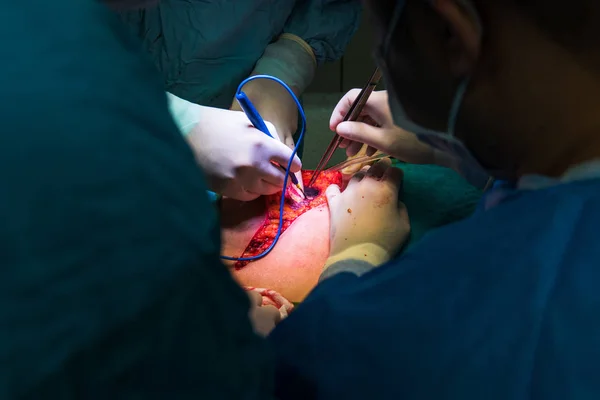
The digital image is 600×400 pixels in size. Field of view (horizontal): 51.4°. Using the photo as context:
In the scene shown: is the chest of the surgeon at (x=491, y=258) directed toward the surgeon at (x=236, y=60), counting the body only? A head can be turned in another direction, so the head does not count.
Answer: yes

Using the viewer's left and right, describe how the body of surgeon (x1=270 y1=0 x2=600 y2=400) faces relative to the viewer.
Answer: facing away from the viewer and to the left of the viewer
